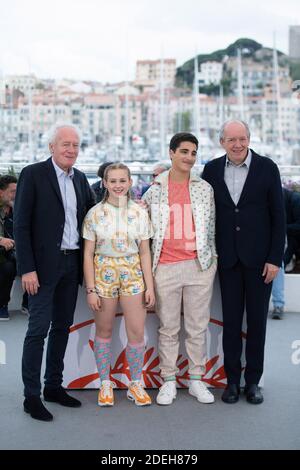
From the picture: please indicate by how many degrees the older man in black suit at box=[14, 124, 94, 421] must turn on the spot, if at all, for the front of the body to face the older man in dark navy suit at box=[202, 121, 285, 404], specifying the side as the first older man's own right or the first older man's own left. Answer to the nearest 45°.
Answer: approximately 45° to the first older man's own left

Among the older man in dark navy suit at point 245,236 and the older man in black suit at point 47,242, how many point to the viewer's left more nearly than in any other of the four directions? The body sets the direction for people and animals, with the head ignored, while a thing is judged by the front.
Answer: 0

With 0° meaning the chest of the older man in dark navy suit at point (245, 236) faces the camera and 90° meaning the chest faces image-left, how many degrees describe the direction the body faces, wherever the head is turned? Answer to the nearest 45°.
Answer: approximately 0°

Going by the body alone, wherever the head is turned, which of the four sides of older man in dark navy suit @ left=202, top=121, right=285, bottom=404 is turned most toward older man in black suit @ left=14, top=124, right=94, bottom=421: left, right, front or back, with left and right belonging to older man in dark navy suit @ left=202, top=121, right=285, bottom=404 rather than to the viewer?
right
